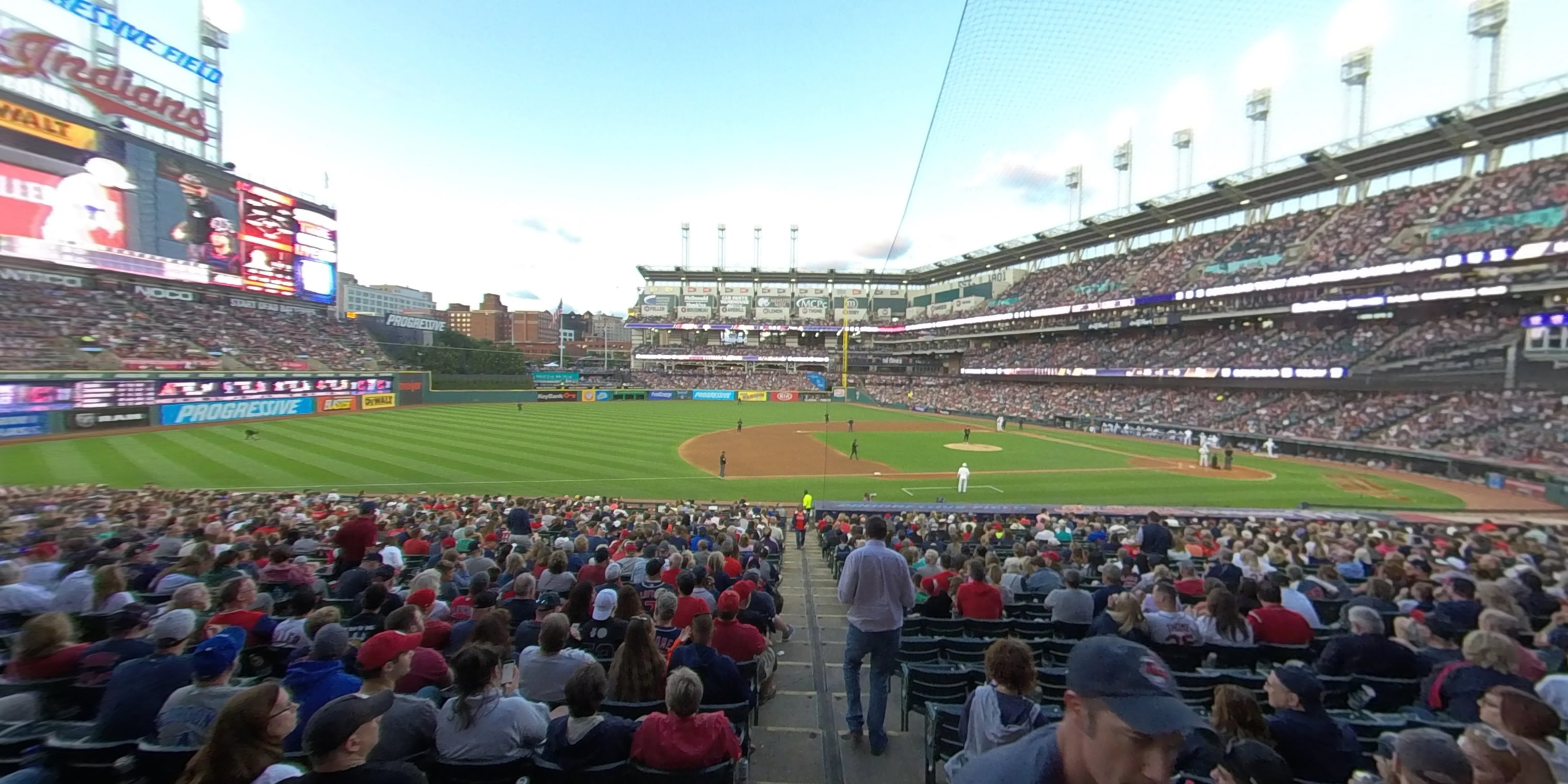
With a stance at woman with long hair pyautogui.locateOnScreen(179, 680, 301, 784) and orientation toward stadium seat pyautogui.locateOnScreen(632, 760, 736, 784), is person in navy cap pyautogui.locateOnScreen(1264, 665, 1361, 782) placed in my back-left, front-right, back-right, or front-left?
front-right

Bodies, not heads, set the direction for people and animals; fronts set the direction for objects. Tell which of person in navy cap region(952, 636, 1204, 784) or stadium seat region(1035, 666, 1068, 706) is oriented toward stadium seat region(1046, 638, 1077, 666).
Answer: stadium seat region(1035, 666, 1068, 706)

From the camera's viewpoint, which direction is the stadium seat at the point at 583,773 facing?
away from the camera

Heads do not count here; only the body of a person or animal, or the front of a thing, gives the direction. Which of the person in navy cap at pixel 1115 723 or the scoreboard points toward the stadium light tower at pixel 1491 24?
the scoreboard

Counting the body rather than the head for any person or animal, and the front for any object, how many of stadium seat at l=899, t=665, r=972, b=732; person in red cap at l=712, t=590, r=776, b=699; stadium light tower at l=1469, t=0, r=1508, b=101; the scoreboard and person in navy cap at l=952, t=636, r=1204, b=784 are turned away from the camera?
2

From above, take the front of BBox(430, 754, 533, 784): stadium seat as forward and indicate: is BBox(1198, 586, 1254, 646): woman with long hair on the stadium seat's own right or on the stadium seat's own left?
on the stadium seat's own right

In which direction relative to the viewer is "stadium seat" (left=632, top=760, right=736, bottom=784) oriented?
away from the camera

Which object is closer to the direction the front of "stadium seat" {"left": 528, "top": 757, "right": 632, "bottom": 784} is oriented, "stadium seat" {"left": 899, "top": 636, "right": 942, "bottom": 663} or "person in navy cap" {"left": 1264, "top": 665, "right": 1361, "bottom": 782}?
the stadium seat

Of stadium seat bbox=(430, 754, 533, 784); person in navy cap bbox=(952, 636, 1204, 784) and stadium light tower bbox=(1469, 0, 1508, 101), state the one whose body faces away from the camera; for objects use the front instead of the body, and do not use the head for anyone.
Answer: the stadium seat

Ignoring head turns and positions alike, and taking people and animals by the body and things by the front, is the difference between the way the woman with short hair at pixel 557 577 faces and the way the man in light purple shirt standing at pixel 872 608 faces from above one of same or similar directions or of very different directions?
same or similar directions

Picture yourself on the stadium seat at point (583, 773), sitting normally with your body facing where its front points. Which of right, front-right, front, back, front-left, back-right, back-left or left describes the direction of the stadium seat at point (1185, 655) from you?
right

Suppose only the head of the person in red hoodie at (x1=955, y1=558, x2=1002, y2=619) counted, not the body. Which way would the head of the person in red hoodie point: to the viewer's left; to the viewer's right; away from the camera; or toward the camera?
away from the camera

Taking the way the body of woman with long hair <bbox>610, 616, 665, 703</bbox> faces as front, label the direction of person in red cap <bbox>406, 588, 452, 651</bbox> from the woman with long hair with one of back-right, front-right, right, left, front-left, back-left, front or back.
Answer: front-left

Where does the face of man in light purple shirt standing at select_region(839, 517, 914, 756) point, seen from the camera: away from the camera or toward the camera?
away from the camera

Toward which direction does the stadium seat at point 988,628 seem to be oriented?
away from the camera

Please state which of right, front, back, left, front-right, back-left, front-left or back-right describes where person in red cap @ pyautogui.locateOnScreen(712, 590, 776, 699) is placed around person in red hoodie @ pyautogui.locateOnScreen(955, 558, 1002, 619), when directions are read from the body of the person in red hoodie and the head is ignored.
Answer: back-left

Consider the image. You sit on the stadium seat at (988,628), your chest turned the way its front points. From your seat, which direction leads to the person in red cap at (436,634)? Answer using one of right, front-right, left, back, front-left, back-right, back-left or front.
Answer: back-left

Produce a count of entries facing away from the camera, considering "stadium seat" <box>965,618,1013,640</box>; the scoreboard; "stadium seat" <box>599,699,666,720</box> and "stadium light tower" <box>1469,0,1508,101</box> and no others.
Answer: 2

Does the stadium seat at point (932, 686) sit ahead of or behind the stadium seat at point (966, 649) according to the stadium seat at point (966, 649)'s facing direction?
behind

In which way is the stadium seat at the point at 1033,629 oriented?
away from the camera
